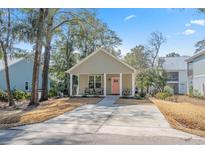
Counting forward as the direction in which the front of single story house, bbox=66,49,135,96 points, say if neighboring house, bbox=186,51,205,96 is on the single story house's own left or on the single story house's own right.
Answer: on the single story house's own left

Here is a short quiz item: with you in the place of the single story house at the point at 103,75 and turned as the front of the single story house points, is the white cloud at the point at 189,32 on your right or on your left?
on your left

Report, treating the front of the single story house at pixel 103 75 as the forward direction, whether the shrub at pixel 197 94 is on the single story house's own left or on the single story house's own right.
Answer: on the single story house's own left

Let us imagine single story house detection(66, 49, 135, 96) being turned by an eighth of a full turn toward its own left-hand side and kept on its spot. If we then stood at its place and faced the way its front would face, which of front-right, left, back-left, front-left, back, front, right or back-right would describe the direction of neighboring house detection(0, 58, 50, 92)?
back

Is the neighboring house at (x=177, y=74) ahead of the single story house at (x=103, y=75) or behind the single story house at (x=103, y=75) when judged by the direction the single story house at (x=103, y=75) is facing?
behind

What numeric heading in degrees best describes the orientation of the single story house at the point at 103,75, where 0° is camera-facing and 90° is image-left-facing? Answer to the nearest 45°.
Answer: approximately 0°
